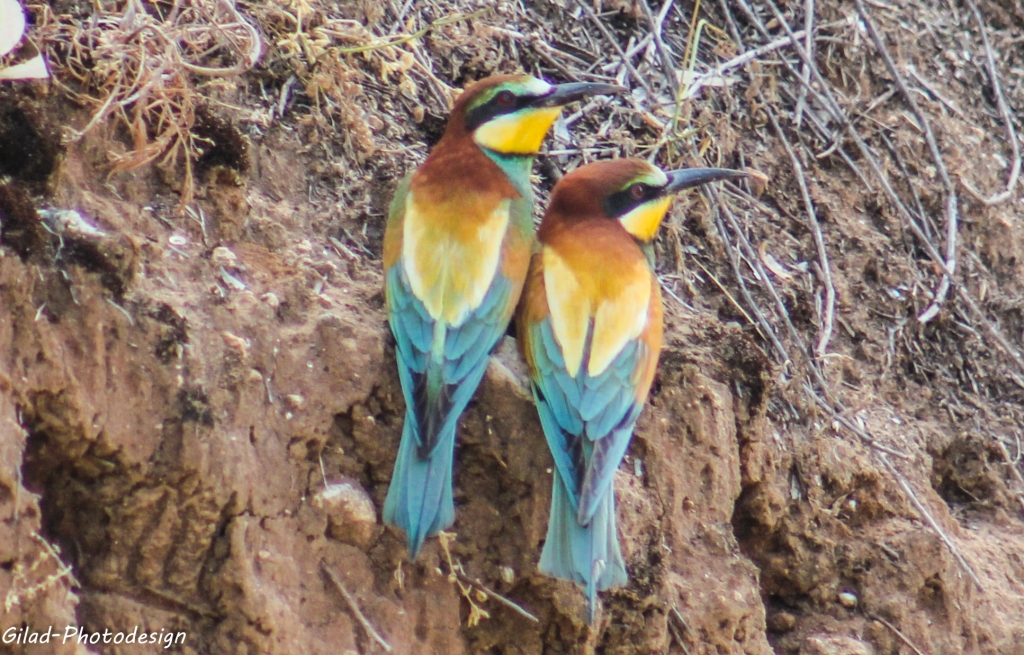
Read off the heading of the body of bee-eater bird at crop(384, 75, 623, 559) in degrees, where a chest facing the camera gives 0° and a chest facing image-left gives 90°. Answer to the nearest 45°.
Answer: approximately 225°

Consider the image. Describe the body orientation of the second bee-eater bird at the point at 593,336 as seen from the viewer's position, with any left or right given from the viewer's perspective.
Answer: facing away from the viewer
